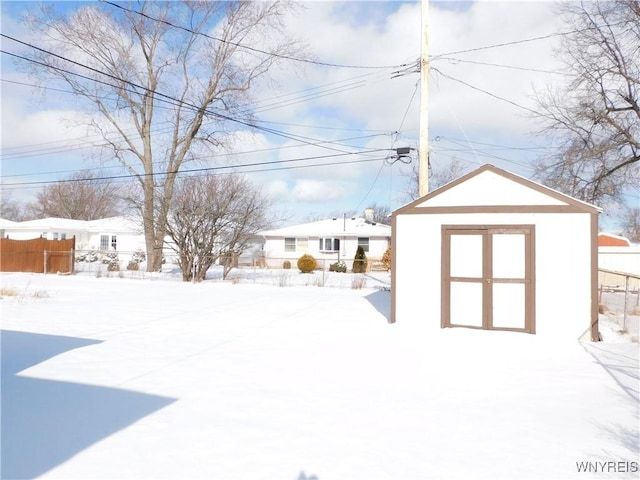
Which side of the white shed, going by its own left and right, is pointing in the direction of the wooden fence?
right

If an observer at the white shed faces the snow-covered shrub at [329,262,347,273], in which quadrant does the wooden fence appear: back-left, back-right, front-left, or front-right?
front-left

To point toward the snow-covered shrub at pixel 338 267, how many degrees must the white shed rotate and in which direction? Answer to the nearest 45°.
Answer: approximately 135° to its right

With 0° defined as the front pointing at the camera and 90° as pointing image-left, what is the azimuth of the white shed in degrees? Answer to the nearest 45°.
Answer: approximately 0°

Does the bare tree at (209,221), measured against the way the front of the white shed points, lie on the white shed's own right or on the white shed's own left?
on the white shed's own right

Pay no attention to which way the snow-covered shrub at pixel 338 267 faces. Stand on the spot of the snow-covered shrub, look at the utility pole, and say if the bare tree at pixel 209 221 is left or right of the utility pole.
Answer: right

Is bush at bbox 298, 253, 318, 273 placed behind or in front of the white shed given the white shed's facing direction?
behind

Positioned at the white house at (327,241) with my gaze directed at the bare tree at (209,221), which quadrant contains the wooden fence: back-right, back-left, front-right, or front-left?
front-right

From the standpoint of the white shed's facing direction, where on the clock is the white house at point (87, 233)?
The white house is roughly at 4 o'clock from the white shed.

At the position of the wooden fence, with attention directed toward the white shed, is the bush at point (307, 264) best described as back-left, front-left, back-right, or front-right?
front-left

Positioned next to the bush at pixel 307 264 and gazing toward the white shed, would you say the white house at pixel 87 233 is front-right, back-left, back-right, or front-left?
back-right

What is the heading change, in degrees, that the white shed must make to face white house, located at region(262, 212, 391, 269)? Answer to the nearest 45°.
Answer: approximately 135° to its right
